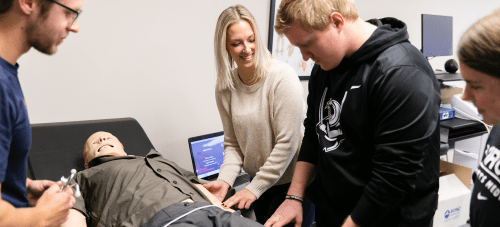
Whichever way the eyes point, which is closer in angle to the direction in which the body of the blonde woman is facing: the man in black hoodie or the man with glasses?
the man with glasses

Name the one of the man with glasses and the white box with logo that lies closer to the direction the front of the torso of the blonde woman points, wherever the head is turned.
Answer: the man with glasses

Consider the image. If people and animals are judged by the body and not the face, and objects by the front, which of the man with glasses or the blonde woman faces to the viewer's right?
the man with glasses

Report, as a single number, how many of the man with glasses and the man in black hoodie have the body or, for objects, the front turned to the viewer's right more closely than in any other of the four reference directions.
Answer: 1

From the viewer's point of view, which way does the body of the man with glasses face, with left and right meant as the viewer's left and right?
facing to the right of the viewer

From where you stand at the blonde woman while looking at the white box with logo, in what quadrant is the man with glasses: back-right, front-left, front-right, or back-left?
back-right

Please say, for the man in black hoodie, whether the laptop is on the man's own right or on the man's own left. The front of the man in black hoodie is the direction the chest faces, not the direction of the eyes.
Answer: on the man's own right

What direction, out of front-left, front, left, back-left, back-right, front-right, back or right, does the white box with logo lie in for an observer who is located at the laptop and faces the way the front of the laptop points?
front-left

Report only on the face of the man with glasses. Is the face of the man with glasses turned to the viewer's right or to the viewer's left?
to the viewer's right
